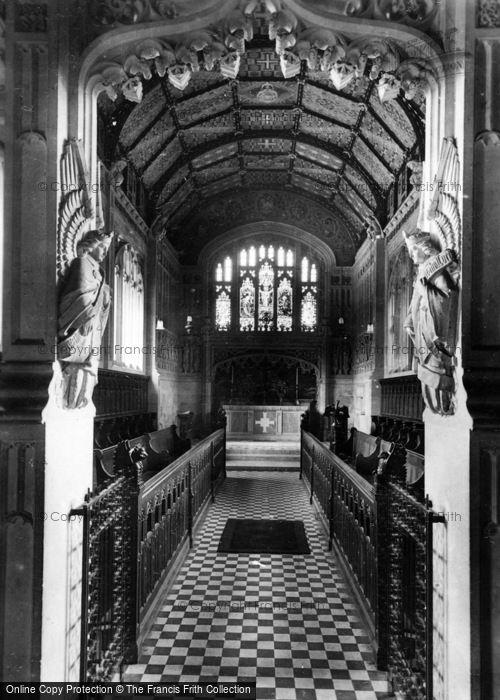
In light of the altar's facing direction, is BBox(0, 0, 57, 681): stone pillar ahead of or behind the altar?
ahead

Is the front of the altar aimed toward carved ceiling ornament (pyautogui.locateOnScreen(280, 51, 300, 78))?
yes

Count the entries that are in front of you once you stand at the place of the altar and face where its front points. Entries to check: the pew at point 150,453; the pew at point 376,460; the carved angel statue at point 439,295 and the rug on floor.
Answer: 4

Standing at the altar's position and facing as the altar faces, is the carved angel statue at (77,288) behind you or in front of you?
in front

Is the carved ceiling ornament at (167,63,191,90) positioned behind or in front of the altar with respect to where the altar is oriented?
in front

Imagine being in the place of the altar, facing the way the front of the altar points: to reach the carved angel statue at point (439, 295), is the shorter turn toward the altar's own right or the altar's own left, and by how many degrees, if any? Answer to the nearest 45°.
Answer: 0° — it already faces it

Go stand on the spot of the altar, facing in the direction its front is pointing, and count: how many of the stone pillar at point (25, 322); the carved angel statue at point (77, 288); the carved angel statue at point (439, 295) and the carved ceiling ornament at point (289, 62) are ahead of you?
4

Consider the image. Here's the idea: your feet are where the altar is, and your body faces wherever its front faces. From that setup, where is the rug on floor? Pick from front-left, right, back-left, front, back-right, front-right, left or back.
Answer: front

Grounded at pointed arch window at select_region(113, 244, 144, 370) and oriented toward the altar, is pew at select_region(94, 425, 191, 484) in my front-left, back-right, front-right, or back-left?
back-right

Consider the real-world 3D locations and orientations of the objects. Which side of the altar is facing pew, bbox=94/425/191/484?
front

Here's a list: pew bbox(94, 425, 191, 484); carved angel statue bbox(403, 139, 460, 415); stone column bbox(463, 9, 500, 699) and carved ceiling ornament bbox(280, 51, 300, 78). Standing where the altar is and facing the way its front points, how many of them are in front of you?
4

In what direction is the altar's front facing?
toward the camera

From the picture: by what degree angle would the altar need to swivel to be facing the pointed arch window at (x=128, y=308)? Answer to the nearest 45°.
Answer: approximately 45° to its right
